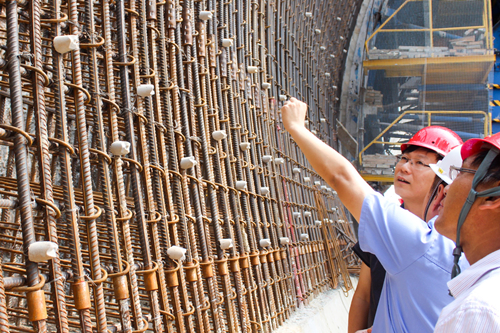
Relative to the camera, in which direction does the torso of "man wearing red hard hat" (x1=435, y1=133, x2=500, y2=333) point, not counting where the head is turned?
to the viewer's left

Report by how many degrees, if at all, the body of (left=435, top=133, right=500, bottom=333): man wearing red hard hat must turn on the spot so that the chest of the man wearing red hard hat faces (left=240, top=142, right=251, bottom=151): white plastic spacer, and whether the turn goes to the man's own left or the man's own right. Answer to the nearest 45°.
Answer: approximately 45° to the man's own right

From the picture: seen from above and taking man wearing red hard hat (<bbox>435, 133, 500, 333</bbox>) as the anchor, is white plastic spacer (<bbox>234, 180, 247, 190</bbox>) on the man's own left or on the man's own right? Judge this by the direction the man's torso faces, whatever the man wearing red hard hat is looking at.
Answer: on the man's own right
